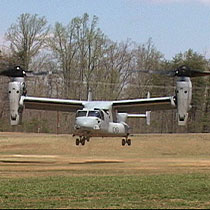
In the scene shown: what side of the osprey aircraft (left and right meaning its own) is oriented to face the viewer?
front
